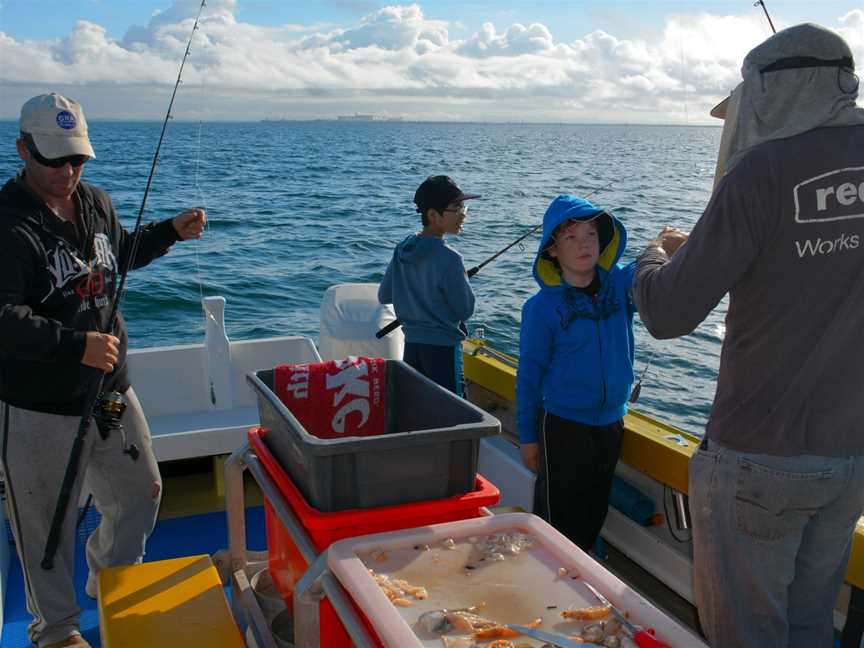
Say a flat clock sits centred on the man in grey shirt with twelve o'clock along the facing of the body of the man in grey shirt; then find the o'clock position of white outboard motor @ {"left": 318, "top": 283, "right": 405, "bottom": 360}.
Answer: The white outboard motor is roughly at 12 o'clock from the man in grey shirt.

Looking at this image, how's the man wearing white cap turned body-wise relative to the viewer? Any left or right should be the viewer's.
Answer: facing the viewer and to the right of the viewer

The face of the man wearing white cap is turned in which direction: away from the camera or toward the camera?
toward the camera

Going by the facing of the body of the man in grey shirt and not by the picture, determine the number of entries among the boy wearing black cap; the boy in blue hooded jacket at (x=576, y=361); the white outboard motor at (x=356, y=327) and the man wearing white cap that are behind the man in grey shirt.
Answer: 0

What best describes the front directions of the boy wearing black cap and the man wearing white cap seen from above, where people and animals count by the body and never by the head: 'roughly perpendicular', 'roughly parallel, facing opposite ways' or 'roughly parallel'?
roughly perpendicular

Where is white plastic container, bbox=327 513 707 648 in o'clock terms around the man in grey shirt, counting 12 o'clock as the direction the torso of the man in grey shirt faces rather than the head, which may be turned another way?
The white plastic container is roughly at 9 o'clock from the man in grey shirt.

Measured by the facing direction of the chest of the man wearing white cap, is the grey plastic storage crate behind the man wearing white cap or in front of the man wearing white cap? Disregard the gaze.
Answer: in front

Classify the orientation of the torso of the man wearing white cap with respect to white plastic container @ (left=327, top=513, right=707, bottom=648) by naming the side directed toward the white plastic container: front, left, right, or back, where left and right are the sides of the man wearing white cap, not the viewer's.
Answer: front

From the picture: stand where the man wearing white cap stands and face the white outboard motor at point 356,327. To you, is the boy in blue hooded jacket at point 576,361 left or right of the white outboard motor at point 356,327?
right

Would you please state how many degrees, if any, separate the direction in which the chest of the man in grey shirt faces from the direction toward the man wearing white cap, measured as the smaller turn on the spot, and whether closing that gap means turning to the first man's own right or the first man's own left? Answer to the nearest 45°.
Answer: approximately 45° to the first man's own left

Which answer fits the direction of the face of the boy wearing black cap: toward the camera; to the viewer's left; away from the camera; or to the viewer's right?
to the viewer's right

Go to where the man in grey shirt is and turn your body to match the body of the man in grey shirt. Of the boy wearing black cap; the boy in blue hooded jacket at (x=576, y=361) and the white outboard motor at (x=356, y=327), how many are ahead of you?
3

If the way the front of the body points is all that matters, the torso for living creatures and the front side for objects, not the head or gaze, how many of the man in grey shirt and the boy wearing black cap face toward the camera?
0

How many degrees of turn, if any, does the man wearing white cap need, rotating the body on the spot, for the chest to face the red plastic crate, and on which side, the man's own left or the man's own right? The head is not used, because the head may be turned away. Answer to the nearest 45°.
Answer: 0° — they already face it

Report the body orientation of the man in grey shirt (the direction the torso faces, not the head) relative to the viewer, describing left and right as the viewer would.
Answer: facing away from the viewer and to the left of the viewer

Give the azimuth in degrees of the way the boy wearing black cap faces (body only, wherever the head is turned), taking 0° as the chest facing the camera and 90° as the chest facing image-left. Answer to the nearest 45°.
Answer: approximately 225°

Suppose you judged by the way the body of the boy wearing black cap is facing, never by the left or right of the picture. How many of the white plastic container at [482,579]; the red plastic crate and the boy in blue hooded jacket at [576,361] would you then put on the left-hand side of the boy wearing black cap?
0
